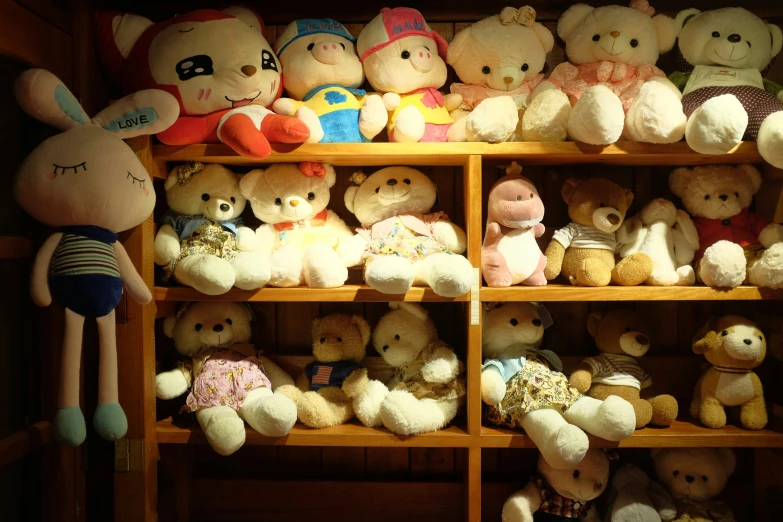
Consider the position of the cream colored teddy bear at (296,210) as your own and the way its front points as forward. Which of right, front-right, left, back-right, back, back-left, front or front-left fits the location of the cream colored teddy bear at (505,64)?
left

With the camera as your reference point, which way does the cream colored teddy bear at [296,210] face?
facing the viewer

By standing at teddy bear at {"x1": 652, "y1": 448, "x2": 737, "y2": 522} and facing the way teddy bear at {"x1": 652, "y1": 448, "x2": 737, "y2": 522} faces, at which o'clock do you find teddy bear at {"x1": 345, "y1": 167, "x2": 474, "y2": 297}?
teddy bear at {"x1": 345, "y1": 167, "x2": 474, "y2": 297} is roughly at 2 o'clock from teddy bear at {"x1": 652, "y1": 448, "x2": 737, "y2": 522}.

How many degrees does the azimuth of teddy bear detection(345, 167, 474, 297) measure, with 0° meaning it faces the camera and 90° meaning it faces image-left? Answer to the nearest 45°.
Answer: approximately 0°

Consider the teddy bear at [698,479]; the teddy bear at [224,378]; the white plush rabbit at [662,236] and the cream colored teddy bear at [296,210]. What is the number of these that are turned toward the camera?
4

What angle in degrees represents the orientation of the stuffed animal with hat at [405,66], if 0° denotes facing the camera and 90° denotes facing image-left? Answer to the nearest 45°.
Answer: approximately 315°

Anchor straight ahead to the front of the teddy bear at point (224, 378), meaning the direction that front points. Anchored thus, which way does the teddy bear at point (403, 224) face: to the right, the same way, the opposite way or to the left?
the same way

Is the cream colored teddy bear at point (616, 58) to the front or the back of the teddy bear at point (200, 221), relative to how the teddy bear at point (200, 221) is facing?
to the front

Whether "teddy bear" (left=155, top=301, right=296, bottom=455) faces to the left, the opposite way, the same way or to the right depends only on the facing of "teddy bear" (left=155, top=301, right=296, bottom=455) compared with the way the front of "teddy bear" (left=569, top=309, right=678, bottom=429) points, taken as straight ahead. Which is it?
the same way

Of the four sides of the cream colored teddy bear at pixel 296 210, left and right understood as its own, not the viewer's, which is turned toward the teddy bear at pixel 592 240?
left

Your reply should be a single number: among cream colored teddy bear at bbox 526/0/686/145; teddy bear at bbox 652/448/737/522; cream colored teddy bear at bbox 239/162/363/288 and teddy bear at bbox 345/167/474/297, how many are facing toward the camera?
4

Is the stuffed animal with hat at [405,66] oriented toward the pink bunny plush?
no

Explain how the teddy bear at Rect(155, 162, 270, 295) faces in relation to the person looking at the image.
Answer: facing the viewer and to the right of the viewer

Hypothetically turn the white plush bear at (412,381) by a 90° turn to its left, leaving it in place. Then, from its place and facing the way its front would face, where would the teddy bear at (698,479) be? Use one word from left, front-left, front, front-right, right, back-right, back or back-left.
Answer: front-left

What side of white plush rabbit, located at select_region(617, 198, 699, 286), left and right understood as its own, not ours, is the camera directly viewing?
front
